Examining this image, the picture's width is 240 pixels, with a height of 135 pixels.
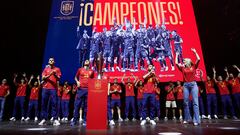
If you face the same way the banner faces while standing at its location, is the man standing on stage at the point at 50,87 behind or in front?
in front

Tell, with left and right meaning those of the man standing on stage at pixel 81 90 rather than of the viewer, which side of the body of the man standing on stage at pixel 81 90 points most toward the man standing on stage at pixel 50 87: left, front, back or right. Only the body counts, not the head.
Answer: right

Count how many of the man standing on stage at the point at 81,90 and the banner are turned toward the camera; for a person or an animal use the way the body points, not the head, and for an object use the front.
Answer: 2

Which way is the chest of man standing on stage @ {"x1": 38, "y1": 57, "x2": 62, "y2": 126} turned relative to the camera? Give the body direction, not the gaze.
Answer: toward the camera

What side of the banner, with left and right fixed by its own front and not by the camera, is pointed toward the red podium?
front

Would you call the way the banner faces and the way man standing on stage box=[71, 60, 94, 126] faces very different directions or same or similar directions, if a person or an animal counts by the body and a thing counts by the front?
same or similar directions

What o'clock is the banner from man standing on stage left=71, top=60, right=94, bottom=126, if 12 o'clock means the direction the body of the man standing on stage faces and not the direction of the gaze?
The banner is roughly at 7 o'clock from the man standing on stage.

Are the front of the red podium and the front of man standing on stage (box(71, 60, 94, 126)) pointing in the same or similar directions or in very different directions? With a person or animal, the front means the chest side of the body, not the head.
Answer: same or similar directions

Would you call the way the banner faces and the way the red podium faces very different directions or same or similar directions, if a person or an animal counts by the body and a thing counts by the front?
same or similar directions

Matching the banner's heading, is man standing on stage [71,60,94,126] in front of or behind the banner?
in front

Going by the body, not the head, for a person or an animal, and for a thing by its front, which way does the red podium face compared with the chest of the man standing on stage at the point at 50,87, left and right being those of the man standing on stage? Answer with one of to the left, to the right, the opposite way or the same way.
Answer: the same way

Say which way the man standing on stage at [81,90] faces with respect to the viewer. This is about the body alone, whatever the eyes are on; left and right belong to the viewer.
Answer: facing the viewer

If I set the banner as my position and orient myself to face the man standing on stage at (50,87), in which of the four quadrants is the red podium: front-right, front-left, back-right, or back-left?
front-left

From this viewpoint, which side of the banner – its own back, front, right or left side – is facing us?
front

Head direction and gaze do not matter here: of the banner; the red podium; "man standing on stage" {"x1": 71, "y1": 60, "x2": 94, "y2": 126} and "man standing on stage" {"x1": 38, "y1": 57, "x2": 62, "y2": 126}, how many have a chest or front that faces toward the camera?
4

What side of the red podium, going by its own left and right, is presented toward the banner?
back
